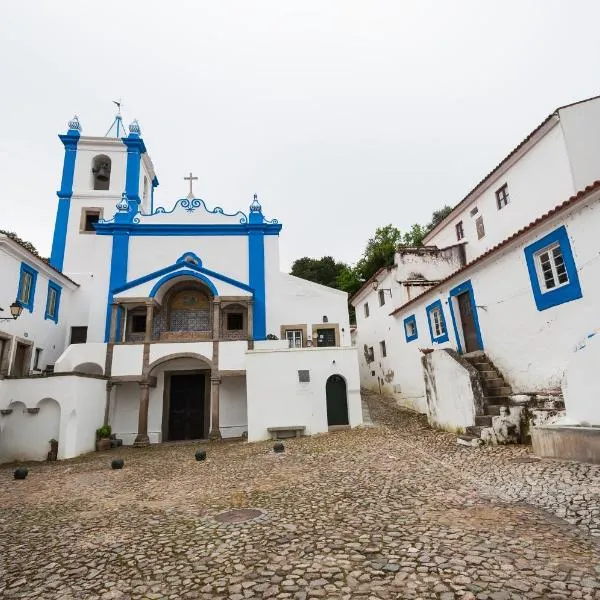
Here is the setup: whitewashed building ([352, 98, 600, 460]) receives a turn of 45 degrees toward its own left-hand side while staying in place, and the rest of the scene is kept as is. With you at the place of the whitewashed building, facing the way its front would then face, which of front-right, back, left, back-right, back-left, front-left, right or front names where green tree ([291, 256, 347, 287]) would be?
back-right

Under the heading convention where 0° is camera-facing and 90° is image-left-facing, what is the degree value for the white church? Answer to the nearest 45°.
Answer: approximately 0°

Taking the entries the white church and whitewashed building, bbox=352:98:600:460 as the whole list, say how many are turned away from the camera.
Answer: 0

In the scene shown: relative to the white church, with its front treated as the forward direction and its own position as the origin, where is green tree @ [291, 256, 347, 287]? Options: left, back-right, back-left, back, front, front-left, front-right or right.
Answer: back-left

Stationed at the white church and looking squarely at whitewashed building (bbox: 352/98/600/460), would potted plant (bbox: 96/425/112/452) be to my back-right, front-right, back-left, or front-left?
back-right

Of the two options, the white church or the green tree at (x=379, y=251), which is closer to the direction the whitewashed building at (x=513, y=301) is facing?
the white church

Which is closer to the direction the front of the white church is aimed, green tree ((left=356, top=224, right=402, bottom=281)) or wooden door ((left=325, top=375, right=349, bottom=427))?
the wooden door

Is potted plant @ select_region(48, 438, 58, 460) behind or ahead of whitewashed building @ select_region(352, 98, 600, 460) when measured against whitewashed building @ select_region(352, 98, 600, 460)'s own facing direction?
ahead

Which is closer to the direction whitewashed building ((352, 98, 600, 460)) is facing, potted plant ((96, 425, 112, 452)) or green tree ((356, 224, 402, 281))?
the potted plant

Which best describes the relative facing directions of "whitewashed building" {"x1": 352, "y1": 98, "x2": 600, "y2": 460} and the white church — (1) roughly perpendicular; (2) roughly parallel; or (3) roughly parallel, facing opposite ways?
roughly perpendicular

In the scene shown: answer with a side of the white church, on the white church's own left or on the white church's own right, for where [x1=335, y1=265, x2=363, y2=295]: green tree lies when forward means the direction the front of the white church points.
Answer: on the white church's own left

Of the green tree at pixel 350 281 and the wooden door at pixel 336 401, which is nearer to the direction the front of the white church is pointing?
the wooden door

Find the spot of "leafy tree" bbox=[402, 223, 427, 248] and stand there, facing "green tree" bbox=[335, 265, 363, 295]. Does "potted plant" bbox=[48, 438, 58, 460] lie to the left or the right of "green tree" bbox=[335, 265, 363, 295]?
left

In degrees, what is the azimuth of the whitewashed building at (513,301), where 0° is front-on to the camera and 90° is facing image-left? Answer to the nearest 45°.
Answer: approximately 45°
